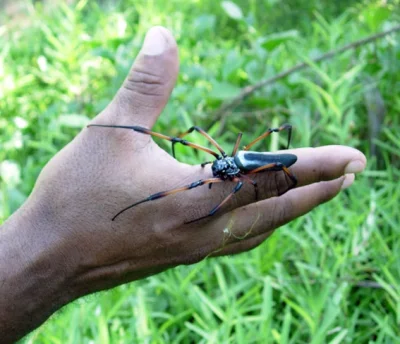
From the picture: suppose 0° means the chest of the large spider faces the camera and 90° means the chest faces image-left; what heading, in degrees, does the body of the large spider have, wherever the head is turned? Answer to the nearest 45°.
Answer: approximately 90°
